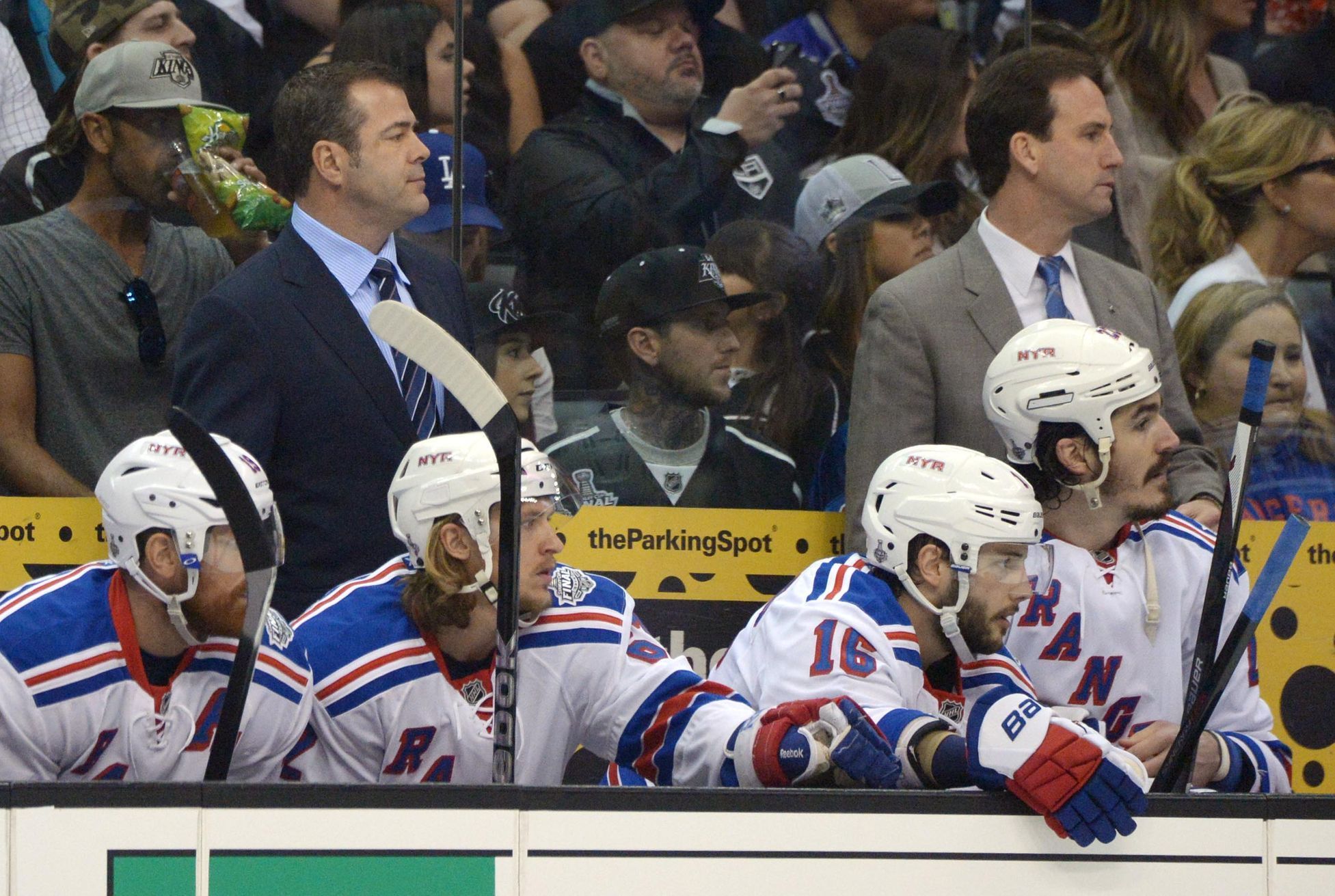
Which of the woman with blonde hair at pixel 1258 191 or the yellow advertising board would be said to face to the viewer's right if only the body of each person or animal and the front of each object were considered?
the woman with blonde hair

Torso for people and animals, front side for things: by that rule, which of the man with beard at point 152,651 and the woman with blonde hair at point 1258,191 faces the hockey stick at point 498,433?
the man with beard

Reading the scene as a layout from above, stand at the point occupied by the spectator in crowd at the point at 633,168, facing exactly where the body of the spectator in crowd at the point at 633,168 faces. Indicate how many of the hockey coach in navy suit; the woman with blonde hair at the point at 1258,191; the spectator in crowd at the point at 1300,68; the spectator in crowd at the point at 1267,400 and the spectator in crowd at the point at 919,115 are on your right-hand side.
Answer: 1

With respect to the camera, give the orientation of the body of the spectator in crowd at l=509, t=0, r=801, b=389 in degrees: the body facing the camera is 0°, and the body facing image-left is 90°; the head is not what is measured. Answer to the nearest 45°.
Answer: approximately 315°

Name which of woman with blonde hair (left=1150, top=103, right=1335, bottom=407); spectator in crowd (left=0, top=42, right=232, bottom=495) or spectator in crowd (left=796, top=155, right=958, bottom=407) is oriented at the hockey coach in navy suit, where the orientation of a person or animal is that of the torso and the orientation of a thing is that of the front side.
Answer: spectator in crowd (left=0, top=42, right=232, bottom=495)

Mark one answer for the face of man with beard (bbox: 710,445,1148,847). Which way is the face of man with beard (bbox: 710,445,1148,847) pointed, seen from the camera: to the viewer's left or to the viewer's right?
to the viewer's right

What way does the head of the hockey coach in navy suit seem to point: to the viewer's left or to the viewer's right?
to the viewer's right

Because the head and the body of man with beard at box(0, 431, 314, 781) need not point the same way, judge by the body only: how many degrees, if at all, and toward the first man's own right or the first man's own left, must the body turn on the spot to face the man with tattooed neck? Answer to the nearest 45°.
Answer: approximately 90° to the first man's own left

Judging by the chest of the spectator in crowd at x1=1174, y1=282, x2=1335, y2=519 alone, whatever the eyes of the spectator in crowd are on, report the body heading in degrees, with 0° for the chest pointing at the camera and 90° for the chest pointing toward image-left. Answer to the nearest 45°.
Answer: approximately 315°

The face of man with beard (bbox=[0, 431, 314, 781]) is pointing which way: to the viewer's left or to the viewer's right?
to the viewer's right

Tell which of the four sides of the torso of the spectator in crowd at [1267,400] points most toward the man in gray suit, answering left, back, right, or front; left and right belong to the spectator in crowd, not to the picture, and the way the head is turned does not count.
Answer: right

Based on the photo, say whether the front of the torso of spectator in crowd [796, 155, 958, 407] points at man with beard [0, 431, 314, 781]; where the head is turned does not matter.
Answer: no

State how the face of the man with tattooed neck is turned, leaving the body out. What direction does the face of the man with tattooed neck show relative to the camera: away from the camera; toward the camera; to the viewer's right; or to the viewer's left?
to the viewer's right

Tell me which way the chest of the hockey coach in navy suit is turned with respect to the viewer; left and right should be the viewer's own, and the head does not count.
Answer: facing the viewer and to the right of the viewer
